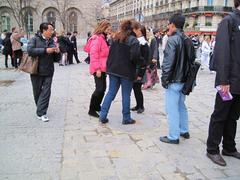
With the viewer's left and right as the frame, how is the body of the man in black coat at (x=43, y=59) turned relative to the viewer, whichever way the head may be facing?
facing the viewer and to the right of the viewer

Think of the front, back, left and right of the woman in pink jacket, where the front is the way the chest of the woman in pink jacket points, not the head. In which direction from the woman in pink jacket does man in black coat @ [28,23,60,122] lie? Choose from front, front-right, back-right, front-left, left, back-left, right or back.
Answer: back

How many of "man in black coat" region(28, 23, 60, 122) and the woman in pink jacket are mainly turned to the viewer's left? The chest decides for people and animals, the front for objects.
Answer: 0

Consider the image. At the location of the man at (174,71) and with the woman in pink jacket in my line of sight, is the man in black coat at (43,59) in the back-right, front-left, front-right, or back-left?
front-left

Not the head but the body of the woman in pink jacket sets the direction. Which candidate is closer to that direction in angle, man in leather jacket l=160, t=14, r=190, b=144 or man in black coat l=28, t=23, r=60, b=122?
the man in leather jacket

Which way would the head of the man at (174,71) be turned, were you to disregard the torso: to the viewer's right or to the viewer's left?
to the viewer's left

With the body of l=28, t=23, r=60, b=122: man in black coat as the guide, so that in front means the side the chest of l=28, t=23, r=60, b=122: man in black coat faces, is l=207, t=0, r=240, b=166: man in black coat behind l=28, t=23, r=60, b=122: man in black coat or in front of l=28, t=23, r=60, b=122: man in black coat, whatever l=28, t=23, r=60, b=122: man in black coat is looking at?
in front

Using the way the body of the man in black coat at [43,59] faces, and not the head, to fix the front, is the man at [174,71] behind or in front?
in front

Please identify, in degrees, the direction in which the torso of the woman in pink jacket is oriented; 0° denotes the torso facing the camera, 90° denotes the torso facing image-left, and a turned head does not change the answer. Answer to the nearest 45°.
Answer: approximately 270°

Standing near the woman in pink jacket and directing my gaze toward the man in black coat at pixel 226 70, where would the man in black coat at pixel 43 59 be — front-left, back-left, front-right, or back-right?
back-right

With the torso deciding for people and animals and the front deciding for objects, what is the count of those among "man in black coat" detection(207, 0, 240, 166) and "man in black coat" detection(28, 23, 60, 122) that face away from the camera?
0

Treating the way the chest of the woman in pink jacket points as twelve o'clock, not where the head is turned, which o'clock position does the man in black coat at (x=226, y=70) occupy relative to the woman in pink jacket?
The man in black coat is roughly at 2 o'clock from the woman in pink jacket.
